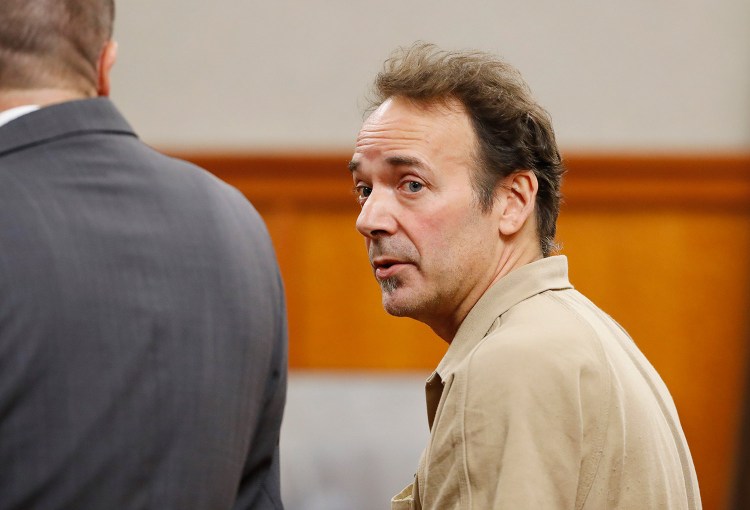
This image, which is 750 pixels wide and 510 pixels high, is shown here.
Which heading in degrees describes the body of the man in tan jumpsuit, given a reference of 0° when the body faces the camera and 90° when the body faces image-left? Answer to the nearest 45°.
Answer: approximately 90°

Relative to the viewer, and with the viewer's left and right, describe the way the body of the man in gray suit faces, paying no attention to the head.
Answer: facing away from the viewer

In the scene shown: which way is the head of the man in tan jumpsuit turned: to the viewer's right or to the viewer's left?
to the viewer's left

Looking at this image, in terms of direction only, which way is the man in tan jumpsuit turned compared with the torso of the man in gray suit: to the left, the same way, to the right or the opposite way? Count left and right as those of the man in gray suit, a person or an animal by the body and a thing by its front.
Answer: to the left
